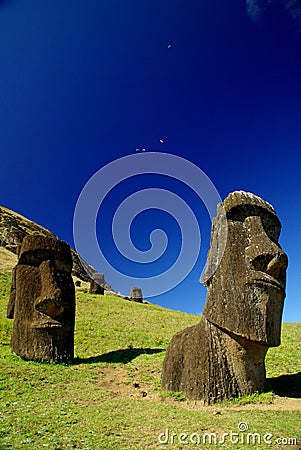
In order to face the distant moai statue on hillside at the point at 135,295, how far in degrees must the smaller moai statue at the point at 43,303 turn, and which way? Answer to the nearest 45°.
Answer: approximately 135° to its left

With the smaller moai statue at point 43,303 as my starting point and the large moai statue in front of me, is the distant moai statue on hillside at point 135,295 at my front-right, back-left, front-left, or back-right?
back-left

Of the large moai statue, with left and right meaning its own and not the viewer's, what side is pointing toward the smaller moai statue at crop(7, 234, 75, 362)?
back

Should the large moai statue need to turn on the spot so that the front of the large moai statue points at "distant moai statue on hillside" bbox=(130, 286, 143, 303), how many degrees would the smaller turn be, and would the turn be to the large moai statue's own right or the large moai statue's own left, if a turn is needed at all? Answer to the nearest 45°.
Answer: approximately 135° to the large moai statue's own left

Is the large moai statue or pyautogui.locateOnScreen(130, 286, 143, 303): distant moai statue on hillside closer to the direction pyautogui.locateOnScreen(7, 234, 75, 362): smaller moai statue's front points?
the large moai statue

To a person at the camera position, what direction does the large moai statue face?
facing the viewer and to the right of the viewer

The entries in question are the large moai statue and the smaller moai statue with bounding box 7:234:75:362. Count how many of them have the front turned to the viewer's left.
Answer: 0
